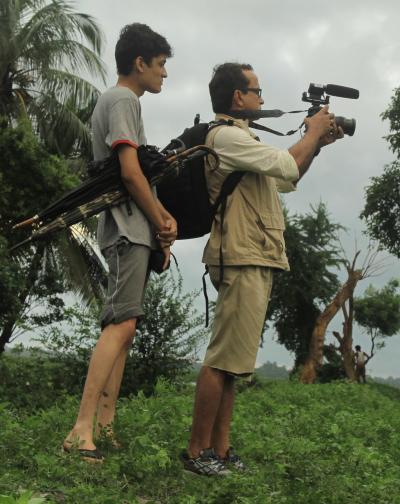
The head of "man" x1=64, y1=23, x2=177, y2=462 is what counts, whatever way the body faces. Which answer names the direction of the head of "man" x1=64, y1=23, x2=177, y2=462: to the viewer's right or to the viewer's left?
to the viewer's right

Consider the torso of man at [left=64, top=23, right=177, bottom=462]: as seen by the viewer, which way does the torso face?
to the viewer's right

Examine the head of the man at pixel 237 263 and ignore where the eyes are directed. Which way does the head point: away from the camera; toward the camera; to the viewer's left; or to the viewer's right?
to the viewer's right

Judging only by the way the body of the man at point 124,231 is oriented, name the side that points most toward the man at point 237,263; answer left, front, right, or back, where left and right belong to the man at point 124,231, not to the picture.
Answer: front

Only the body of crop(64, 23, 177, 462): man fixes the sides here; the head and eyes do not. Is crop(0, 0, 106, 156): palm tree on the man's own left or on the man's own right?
on the man's own left

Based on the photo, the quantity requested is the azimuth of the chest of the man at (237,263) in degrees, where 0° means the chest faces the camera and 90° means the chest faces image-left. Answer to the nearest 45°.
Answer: approximately 270°

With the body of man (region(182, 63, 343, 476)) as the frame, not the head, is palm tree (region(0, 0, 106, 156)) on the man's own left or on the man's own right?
on the man's own left

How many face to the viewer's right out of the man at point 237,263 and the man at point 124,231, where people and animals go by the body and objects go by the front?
2

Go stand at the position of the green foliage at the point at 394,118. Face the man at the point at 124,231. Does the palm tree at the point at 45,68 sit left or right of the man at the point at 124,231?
right

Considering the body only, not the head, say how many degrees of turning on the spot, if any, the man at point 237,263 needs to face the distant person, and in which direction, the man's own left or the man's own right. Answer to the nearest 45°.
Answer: approximately 90° to the man's own left
